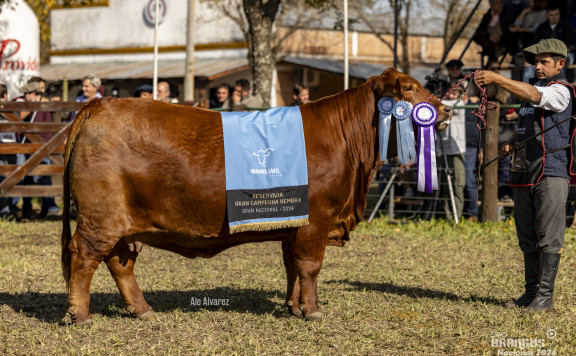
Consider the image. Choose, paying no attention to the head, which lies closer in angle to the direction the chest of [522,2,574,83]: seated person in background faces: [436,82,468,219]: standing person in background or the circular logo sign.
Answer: the standing person in background

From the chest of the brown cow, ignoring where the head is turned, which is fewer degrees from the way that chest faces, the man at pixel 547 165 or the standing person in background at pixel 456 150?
the man

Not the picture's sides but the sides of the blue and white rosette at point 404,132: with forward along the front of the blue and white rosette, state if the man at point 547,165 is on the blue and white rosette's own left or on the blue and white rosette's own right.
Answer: on the blue and white rosette's own left

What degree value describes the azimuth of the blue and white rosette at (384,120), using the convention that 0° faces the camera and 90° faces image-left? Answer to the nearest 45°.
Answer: approximately 0°

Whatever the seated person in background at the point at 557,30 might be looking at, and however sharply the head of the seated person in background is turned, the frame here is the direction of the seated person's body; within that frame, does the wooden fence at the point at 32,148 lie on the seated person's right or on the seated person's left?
on the seated person's right

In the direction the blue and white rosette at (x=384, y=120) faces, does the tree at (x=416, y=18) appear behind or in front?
behind

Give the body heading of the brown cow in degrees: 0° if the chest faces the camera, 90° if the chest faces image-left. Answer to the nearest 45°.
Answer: approximately 270°
